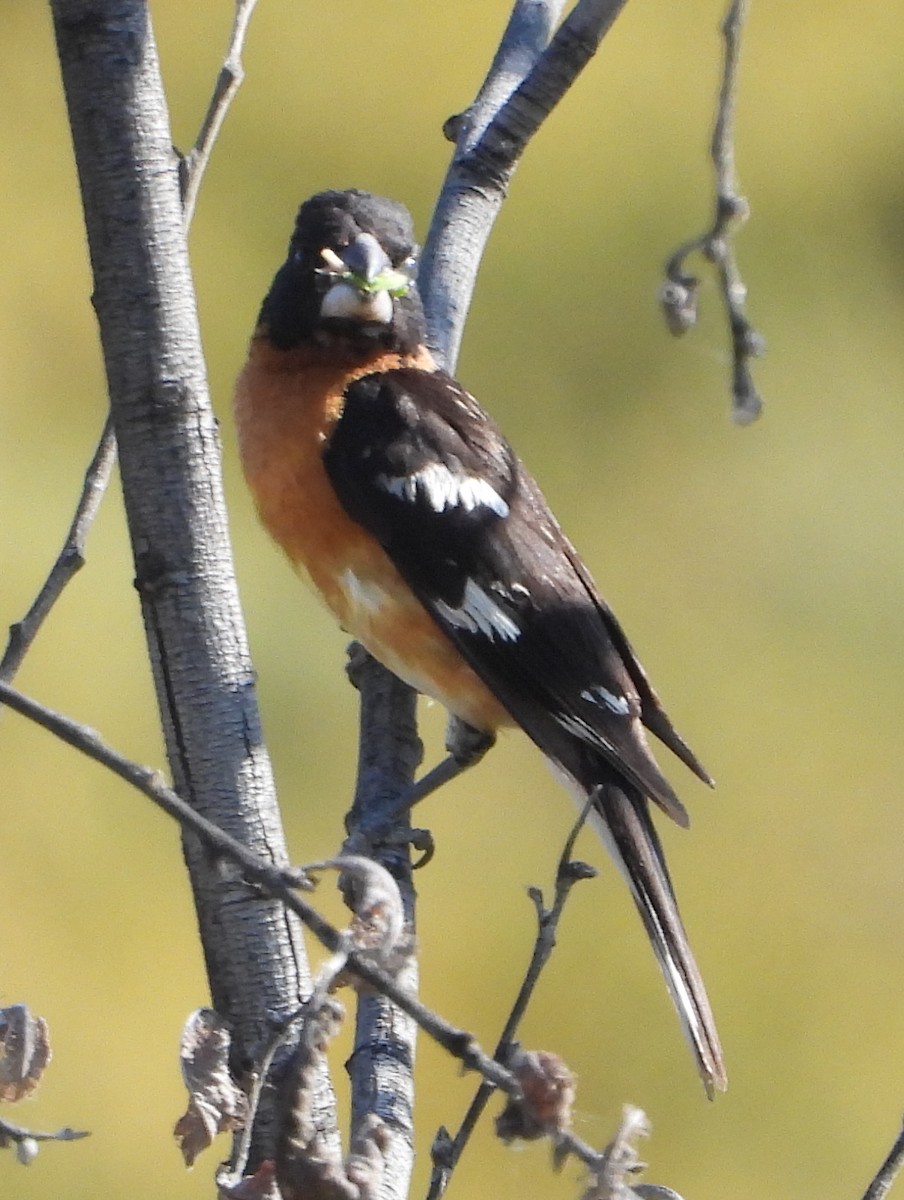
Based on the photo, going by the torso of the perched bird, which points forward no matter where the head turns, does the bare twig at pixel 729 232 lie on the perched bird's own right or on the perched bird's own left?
on the perched bird's own left

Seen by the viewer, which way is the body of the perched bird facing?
to the viewer's left
